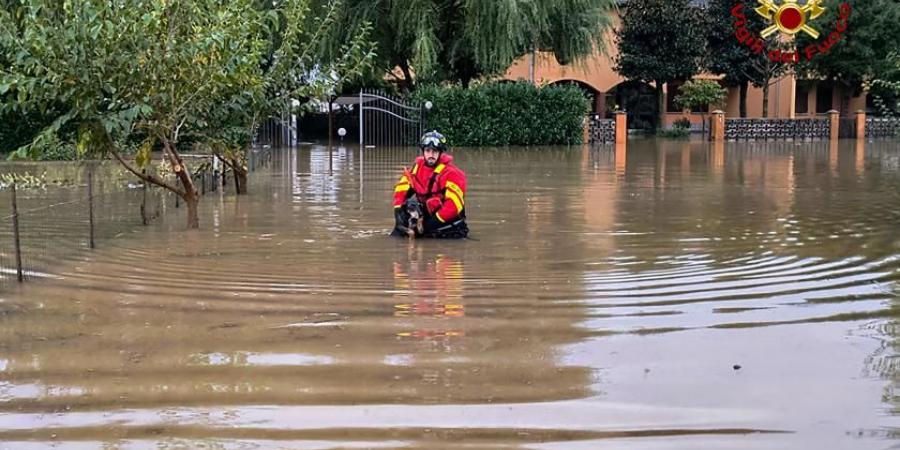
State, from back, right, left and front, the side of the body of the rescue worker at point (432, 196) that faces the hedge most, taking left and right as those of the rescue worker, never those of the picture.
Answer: back

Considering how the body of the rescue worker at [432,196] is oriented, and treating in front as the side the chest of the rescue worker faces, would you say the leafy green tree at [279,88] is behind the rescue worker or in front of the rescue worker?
behind

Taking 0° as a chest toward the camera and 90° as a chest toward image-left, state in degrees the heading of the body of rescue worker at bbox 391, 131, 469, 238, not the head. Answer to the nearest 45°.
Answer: approximately 0°

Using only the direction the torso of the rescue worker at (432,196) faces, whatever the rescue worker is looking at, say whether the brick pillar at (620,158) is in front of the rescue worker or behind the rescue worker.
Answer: behind

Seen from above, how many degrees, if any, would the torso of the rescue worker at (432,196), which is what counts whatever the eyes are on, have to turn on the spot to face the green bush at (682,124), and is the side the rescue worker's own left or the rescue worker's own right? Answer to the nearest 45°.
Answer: approximately 180°

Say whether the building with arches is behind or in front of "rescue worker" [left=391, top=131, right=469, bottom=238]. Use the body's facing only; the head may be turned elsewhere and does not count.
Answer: behind

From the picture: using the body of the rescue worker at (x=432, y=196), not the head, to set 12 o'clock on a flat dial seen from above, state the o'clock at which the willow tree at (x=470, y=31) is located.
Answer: The willow tree is roughly at 6 o'clock from the rescue worker.

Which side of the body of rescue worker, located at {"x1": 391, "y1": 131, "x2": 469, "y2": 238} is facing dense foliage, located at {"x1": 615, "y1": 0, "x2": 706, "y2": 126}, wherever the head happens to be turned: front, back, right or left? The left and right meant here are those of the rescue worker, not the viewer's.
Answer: back

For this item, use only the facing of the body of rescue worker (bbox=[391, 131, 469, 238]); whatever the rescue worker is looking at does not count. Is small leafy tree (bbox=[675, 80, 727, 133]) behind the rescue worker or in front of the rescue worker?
behind

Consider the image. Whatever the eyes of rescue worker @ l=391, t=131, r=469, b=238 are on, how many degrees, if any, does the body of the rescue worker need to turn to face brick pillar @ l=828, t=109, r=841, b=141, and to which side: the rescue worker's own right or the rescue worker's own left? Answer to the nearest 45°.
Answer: approximately 135° to the rescue worker's own left

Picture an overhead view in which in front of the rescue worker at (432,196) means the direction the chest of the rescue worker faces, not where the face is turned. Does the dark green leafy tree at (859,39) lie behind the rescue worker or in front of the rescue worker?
behind

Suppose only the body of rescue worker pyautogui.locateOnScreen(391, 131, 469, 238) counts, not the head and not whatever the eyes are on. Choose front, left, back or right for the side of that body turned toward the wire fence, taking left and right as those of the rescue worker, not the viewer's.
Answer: right
